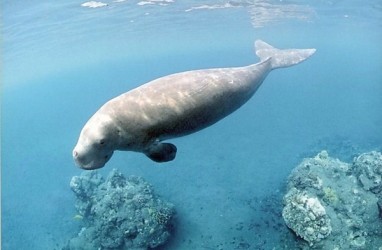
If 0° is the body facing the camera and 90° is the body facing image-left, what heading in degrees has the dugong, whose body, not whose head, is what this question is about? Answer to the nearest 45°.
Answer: approximately 90°

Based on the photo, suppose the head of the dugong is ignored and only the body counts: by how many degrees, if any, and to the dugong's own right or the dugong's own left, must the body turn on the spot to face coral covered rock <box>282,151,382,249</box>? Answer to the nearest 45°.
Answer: approximately 135° to the dugong's own right
